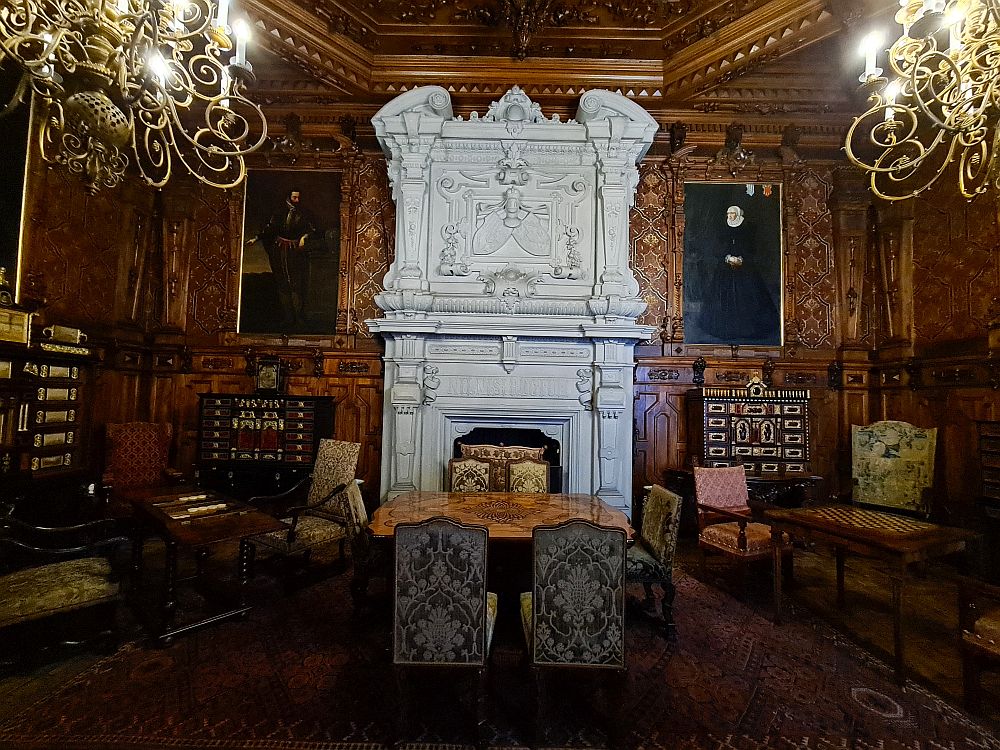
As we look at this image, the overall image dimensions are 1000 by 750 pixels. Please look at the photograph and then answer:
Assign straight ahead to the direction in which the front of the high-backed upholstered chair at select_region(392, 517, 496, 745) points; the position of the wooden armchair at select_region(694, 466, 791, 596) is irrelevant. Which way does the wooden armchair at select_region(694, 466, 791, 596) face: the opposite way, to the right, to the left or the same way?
the opposite way

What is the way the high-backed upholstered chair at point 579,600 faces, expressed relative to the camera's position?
facing away from the viewer

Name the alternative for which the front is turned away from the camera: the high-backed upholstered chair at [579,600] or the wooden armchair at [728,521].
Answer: the high-backed upholstered chair

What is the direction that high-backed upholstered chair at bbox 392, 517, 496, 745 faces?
away from the camera

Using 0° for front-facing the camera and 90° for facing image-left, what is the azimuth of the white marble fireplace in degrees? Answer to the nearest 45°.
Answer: approximately 0°
